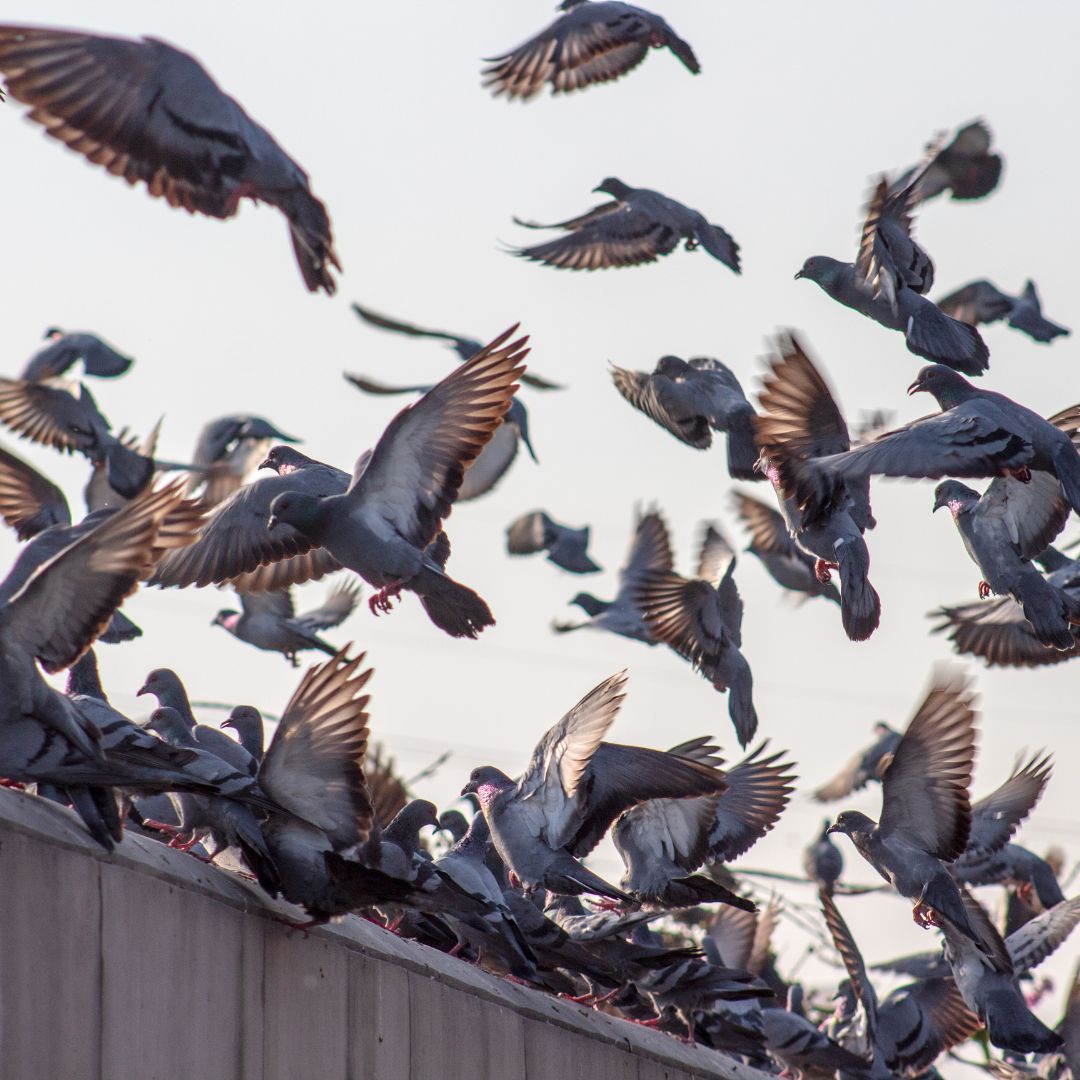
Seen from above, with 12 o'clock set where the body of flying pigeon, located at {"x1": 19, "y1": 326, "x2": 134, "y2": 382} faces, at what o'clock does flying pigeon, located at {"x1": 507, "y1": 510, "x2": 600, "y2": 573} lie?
flying pigeon, located at {"x1": 507, "y1": 510, "x2": 600, "y2": 573} is roughly at 5 o'clock from flying pigeon, located at {"x1": 19, "y1": 326, "x2": 134, "y2": 382}.

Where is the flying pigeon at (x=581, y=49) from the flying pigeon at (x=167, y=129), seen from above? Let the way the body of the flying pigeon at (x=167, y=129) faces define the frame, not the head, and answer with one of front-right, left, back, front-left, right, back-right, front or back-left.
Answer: back-right

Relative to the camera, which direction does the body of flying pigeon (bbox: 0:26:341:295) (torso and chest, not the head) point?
to the viewer's left

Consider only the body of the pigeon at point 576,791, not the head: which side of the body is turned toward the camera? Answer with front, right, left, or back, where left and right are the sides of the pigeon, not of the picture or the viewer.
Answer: left

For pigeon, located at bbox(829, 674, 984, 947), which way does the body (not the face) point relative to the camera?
to the viewer's left

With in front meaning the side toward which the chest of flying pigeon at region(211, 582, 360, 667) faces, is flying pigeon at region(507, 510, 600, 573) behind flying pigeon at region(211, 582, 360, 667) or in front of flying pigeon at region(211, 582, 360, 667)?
behind

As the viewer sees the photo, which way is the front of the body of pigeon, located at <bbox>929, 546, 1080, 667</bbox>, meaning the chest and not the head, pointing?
to the viewer's left

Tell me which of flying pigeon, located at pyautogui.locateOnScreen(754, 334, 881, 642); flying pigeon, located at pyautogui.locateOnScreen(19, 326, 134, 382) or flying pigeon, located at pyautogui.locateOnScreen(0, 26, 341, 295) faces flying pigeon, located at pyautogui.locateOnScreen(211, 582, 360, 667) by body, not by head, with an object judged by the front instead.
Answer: flying pigeon, located at pyautogui.locateOnScreen(754, 334, 881, 642)

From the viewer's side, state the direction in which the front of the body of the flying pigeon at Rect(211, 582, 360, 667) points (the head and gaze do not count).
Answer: to the viewer's left

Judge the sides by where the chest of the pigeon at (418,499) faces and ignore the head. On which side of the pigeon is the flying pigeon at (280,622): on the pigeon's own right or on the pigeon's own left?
on the pigeon's own right

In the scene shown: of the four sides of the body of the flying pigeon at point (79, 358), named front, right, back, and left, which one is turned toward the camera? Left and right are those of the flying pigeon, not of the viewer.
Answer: left

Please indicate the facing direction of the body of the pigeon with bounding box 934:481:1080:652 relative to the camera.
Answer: to the viewer's left

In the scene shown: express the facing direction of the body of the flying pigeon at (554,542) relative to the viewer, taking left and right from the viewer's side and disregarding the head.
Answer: facing to the left of the viewer

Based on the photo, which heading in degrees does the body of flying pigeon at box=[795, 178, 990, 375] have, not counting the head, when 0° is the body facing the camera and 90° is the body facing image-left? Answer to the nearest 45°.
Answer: approximately 90°
